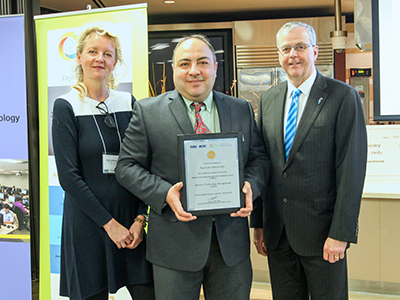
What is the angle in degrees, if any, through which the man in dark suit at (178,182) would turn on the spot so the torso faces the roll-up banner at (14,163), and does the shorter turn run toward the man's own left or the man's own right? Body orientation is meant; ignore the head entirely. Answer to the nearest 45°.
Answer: approximately 135° to the man's own right

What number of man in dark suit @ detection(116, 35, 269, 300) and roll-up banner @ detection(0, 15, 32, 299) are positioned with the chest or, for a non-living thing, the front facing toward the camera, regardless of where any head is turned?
2

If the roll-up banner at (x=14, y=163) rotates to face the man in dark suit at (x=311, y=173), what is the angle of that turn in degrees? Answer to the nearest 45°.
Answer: approximately 45° to its left

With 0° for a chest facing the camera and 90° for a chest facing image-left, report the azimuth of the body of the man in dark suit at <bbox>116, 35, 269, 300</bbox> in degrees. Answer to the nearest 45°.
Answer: approximately 0°

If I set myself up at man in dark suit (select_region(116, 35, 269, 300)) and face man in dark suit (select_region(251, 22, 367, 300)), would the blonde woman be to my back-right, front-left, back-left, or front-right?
back-left

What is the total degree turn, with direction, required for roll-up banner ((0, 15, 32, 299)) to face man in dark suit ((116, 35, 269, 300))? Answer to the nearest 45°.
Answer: approximately 45° to its left
